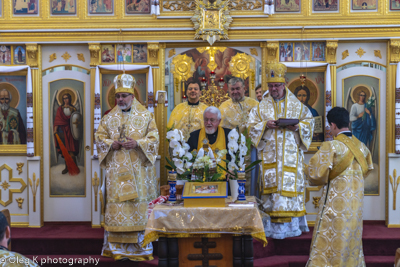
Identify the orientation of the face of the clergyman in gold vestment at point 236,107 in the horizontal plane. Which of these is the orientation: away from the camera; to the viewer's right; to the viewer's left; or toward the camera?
toward the camera

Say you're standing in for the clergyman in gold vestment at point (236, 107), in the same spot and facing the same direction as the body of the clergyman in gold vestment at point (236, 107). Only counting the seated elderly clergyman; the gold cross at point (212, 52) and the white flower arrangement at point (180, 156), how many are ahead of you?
2

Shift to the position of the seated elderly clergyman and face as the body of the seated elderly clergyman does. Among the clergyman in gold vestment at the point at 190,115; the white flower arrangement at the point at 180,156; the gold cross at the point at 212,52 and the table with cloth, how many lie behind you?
2

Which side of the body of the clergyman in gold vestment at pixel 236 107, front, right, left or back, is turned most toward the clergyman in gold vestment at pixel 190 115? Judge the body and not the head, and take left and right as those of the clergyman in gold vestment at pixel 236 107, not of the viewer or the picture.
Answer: right

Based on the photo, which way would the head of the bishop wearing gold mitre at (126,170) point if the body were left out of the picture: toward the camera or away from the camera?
toward the camera

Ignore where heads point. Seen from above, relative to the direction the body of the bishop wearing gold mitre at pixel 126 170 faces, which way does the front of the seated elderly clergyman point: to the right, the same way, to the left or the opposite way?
the same way

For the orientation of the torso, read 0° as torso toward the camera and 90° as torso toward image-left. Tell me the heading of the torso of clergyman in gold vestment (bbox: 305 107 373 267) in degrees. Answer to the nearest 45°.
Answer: approximately 135°

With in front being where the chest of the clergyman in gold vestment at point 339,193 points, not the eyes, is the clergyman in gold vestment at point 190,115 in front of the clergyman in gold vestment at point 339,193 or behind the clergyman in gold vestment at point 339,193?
in front

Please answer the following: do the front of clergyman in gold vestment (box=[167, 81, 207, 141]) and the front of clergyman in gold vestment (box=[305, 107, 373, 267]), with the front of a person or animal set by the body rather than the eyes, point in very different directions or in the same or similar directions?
very different directions

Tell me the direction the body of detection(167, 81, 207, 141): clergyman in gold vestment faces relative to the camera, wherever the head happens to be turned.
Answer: toward the camera

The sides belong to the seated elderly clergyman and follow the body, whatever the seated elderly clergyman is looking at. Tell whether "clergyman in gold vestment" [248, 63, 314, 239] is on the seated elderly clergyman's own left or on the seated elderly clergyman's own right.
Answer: on the seated elderly clergyman's own left

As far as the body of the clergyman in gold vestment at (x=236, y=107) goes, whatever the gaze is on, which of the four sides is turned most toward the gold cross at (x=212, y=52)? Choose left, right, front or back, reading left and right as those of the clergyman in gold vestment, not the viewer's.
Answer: back

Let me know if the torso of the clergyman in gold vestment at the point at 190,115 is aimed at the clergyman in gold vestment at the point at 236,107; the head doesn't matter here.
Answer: no

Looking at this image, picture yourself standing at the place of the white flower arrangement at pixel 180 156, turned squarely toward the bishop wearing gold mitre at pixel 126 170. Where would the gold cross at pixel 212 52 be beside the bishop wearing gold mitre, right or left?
right

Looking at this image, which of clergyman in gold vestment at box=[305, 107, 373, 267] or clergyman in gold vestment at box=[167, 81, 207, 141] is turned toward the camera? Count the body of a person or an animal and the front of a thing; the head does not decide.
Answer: clergyman in gold vestment at box=[167, 81, 207, 141]

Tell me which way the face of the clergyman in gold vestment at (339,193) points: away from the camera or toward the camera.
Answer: away from the camera

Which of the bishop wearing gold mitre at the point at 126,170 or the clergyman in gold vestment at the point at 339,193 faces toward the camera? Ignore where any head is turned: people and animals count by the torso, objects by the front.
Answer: the bishop wearing gold mitre

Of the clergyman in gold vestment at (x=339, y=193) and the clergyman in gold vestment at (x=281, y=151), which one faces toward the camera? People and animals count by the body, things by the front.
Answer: the clergyman in gold vestment at (x=281, y=151)

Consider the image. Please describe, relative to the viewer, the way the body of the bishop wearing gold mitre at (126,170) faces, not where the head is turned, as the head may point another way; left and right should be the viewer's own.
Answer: facing the viewer

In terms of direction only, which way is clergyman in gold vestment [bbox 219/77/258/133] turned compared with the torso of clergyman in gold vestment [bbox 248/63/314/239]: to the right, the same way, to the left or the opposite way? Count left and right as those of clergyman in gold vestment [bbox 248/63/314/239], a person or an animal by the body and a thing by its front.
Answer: the same way

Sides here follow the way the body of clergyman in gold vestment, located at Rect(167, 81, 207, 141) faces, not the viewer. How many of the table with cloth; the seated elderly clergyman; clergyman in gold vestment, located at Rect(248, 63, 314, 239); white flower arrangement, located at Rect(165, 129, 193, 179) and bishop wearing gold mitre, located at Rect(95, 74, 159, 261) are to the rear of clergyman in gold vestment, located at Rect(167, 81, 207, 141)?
0

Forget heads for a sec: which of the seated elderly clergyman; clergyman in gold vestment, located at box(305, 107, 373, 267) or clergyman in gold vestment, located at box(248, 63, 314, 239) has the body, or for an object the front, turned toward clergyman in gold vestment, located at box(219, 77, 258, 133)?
clergyman in gold vestment, located at box(305, 107, 373, 267)

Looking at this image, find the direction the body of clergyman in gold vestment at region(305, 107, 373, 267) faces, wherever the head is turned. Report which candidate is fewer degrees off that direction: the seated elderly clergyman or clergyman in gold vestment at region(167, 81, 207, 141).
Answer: the clergyman in gold vestment
